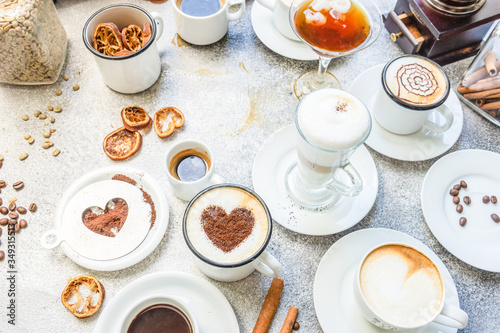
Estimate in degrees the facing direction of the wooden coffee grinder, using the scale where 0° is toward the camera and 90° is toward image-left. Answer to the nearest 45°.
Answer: approximately 45°

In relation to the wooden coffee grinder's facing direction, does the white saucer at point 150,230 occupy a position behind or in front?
in front

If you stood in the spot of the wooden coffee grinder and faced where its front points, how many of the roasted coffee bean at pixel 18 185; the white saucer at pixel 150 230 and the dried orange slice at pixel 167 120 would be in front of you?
3

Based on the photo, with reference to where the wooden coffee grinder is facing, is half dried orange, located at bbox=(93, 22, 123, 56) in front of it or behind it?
in front

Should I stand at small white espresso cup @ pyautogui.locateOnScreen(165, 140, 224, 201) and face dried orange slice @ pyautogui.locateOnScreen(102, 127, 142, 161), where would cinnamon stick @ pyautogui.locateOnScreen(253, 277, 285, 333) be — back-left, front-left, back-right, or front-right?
back-left

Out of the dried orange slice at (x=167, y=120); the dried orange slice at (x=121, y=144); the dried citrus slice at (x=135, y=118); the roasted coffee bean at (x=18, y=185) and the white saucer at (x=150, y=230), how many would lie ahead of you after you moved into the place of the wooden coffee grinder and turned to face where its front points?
5
